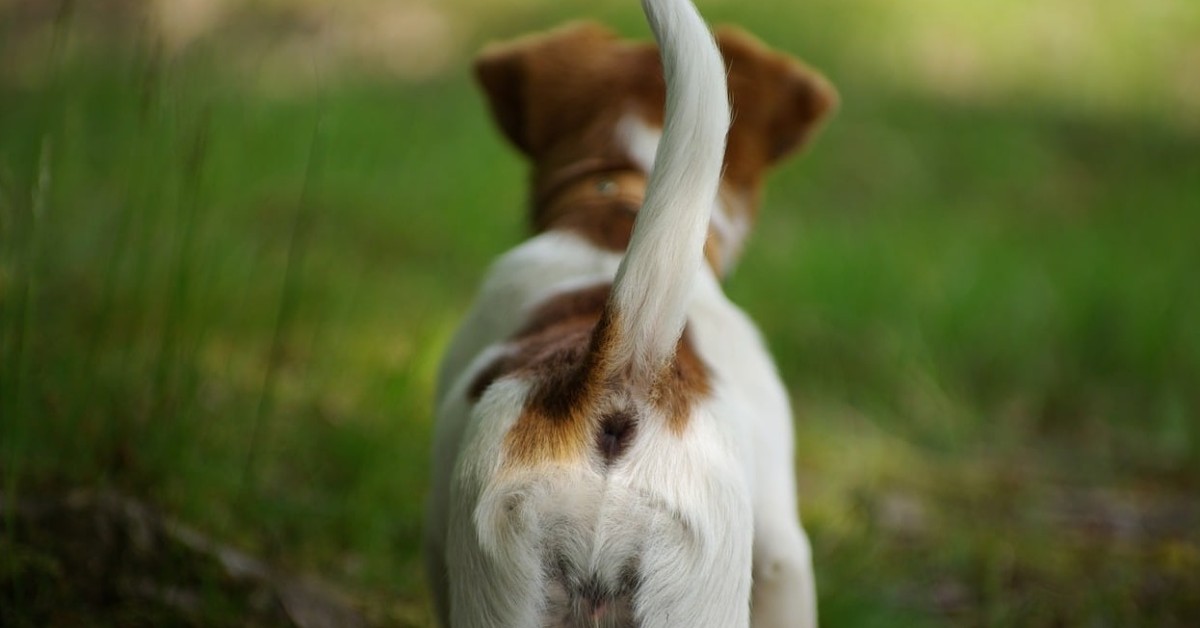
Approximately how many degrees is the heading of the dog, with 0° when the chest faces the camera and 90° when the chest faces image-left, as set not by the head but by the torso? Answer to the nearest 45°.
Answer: approximately 180°
